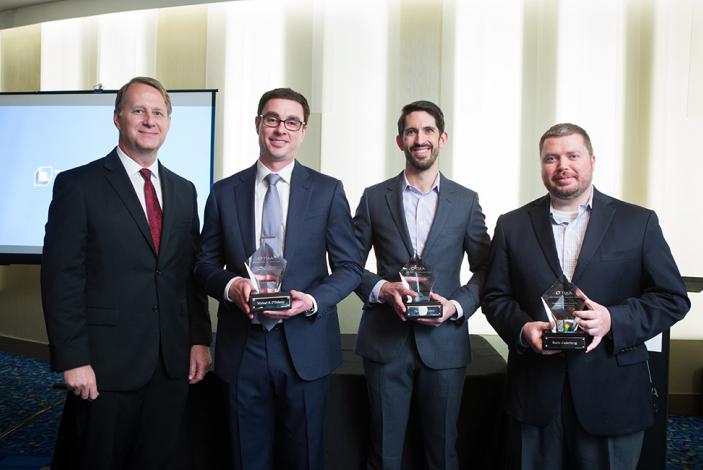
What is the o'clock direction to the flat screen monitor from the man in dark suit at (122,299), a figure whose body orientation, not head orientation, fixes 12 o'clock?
The flat screen monitor is roughly at 7 o'clock from the man in dark suit.

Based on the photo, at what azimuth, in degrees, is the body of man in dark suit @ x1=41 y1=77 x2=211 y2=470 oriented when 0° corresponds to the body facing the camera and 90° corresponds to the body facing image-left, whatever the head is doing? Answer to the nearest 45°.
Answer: approximately 315°

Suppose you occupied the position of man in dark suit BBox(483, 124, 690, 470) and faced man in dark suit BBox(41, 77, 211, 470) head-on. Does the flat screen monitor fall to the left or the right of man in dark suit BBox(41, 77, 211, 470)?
right

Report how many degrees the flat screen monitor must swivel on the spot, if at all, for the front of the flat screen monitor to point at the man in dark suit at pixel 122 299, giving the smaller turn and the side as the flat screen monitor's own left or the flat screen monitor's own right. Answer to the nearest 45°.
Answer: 0° — it already faces them

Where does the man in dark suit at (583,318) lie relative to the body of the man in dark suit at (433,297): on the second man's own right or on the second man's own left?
on the second man's own left

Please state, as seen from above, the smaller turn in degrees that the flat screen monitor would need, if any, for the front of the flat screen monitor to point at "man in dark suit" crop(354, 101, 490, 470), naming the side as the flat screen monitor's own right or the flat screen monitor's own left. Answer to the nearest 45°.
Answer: approximately 45° to the flat screen monitor's own left
